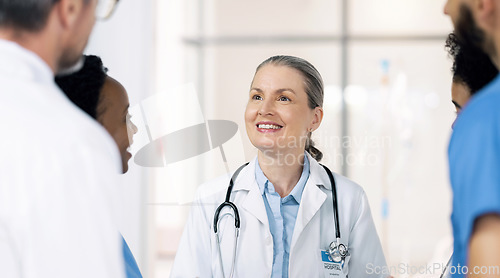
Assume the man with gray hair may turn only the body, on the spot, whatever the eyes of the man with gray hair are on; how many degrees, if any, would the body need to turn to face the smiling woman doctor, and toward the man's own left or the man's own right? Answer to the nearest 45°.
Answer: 0° — they already face them

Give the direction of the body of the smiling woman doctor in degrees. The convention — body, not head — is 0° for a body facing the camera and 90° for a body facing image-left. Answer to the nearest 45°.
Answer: approximately 0°

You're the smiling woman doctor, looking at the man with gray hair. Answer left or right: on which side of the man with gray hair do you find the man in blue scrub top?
left

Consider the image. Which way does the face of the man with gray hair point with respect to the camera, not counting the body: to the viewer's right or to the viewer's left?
to the viewer's right

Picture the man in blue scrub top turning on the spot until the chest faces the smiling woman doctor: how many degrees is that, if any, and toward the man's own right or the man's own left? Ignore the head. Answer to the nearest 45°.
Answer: approximately 45° to the man's own right

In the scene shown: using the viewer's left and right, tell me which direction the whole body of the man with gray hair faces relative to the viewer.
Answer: facing away from the viewer and to the right of the viewer

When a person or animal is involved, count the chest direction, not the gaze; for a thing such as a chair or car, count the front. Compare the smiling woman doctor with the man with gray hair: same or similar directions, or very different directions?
very different directions

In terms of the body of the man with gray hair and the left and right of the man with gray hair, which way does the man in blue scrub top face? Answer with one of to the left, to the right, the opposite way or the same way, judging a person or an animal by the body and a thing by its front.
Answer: to the left

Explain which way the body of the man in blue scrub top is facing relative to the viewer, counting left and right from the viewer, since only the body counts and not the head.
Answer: facing to the left of the viewer
